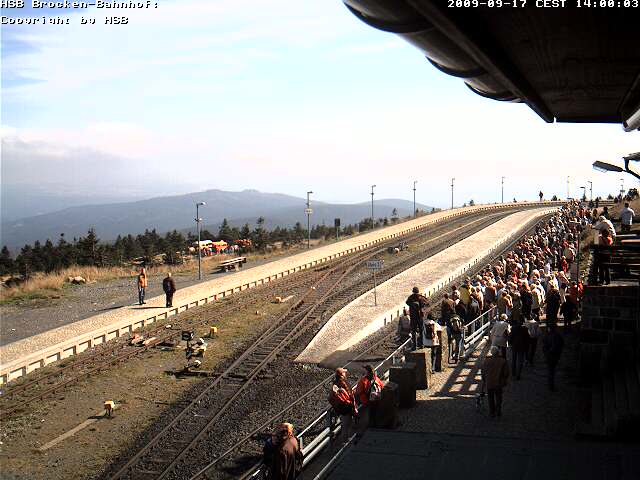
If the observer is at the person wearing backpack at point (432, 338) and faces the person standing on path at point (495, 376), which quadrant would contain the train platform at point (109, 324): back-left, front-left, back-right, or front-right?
back-right

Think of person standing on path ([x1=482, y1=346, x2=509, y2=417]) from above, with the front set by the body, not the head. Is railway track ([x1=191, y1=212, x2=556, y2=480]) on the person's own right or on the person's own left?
on the person's own left

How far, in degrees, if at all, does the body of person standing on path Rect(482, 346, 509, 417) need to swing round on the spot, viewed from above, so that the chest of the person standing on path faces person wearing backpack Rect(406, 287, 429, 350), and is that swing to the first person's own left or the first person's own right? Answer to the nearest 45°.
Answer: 0° — they already face them

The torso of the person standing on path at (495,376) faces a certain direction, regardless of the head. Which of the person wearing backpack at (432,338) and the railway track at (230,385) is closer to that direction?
the person wearing backpack

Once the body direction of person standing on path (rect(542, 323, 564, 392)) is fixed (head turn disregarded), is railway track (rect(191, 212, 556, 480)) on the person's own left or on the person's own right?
on the person's own left

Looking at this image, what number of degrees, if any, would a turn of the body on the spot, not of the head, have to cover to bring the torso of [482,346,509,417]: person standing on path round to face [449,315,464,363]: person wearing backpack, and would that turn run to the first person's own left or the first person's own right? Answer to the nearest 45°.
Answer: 0° — they already face them

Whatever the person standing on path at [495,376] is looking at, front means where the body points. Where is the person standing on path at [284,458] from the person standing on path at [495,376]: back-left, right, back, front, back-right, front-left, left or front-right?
back-left

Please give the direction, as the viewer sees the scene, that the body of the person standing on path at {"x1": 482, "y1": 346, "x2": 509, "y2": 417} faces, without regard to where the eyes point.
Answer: away from the camera

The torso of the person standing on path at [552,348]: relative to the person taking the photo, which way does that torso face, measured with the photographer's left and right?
facing away from the viewer

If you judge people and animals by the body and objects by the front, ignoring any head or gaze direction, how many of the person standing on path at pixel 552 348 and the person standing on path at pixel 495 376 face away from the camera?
2
